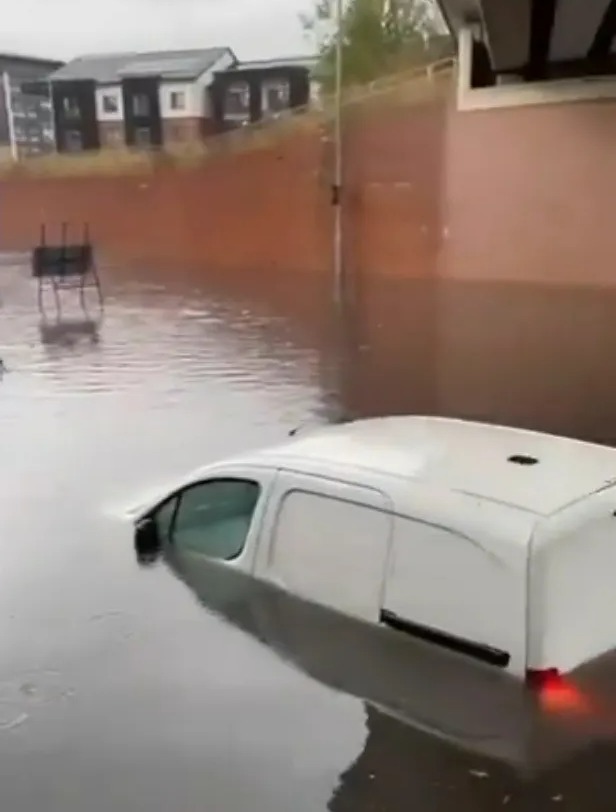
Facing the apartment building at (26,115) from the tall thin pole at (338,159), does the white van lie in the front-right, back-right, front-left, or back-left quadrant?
back-left

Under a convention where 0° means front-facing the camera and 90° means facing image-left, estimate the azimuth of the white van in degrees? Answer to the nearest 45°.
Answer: approximately 135°

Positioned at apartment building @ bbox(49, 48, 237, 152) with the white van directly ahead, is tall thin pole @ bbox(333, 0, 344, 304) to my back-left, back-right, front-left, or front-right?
front-left

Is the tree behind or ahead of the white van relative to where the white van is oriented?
ahead

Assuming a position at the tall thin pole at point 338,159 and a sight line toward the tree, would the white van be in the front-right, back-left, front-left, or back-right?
back-right

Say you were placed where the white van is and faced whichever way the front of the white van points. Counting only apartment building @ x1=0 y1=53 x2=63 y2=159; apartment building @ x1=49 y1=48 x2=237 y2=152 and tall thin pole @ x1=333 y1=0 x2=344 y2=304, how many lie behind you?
0

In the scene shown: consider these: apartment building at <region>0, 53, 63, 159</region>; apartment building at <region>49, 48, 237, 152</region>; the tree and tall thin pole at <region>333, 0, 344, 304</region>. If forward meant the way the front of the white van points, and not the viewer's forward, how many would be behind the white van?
0

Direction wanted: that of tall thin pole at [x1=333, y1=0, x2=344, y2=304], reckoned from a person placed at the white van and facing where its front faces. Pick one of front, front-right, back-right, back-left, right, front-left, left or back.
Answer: front-right

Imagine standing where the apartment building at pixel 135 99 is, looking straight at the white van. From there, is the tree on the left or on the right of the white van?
left

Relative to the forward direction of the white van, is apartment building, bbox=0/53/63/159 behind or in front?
in front

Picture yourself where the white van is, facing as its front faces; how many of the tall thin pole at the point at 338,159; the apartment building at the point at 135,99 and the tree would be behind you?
0
